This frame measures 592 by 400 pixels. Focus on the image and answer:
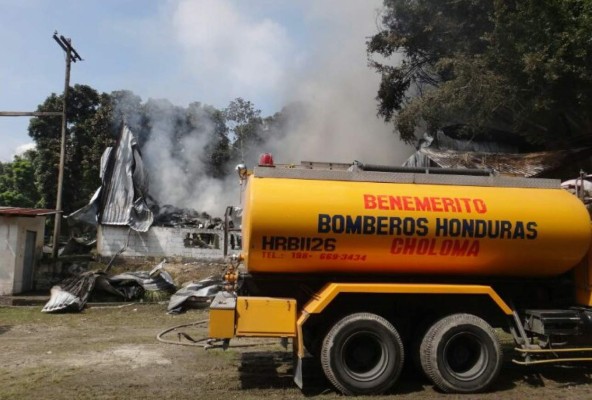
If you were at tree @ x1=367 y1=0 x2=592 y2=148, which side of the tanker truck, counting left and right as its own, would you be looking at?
left

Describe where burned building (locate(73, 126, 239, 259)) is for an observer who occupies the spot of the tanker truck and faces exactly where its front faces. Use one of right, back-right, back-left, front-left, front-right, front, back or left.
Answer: back-left

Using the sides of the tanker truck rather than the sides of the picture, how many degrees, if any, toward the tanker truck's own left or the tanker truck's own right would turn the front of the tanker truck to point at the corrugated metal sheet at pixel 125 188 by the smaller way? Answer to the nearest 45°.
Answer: approximately 135° to the tanker truck's own left

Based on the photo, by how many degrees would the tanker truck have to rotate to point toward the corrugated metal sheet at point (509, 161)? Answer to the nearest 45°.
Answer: approximately 90° to its left

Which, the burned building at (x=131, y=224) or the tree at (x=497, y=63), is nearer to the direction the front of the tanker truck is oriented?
the tree

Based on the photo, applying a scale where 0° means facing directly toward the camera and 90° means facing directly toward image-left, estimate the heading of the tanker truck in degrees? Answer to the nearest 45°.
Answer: approximately 270°

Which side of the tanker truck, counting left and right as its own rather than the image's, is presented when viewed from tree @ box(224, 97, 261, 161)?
left

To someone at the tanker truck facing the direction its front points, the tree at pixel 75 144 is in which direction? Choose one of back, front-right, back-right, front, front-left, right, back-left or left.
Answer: back-left

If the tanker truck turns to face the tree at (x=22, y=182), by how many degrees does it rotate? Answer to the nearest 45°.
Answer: approximately 135° to its left
